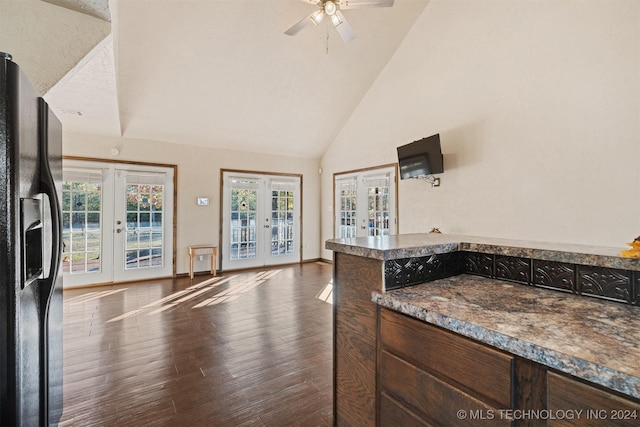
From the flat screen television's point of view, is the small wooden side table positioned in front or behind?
in front

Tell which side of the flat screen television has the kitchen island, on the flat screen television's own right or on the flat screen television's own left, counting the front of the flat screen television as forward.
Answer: on the flat screen television's own left

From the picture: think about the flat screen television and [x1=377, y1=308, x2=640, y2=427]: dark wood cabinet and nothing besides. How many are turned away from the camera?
0

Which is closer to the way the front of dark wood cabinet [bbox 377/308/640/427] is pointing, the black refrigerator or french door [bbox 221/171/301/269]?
the black refrigerator

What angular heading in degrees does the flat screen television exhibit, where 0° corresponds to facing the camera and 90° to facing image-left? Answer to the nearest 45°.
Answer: approximately 45°

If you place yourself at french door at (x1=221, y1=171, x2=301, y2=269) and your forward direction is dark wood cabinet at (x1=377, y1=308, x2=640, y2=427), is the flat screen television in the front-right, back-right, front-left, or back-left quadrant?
front-left
